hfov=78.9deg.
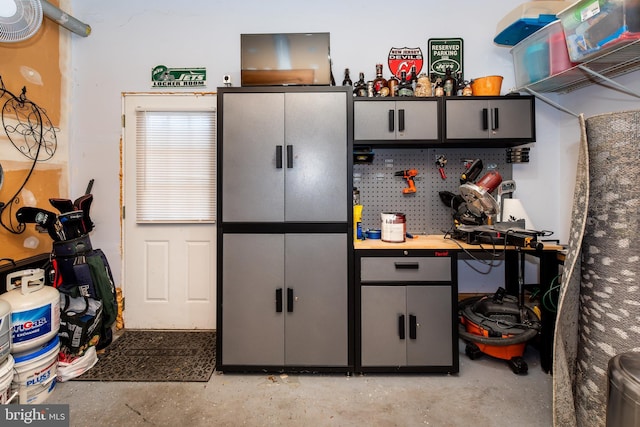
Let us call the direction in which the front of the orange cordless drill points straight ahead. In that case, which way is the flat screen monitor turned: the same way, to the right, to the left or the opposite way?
to the left

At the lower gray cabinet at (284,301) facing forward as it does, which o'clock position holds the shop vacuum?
The shop vacuum is roughly at 9 o'clock from the lower gray cabinet.

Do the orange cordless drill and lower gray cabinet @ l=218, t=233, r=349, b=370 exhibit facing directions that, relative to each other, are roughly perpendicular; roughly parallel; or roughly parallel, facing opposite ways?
roughly perpendicular

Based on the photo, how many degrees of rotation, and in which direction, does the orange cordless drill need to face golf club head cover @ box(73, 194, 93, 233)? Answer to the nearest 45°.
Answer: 0° — it already faces it

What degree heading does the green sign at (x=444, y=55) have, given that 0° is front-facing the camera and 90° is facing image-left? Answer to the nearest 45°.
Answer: approximately 0°

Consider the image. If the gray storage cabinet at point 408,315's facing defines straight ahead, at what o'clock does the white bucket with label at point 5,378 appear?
The white bucket with label is roughly at 2 o'clock from the gray storage cabinet.

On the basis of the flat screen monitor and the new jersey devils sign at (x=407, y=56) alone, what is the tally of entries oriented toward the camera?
2
